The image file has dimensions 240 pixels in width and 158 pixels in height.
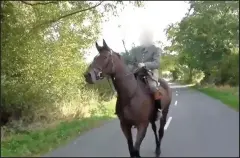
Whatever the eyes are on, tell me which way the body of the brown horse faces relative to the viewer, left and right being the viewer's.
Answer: facing the viewer and to the left of the viewer
